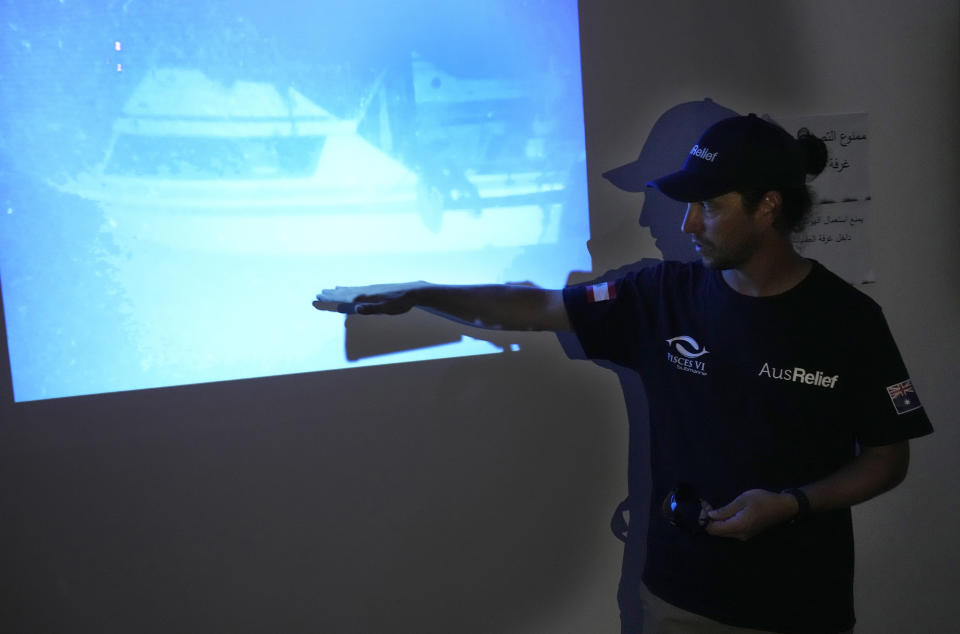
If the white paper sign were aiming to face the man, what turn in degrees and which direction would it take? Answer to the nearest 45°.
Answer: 0° — it already faces them

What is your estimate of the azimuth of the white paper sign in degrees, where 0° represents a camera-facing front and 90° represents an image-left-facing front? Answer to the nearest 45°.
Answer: approximately 0°

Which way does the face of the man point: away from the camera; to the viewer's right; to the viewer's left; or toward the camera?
to the viewer's left
